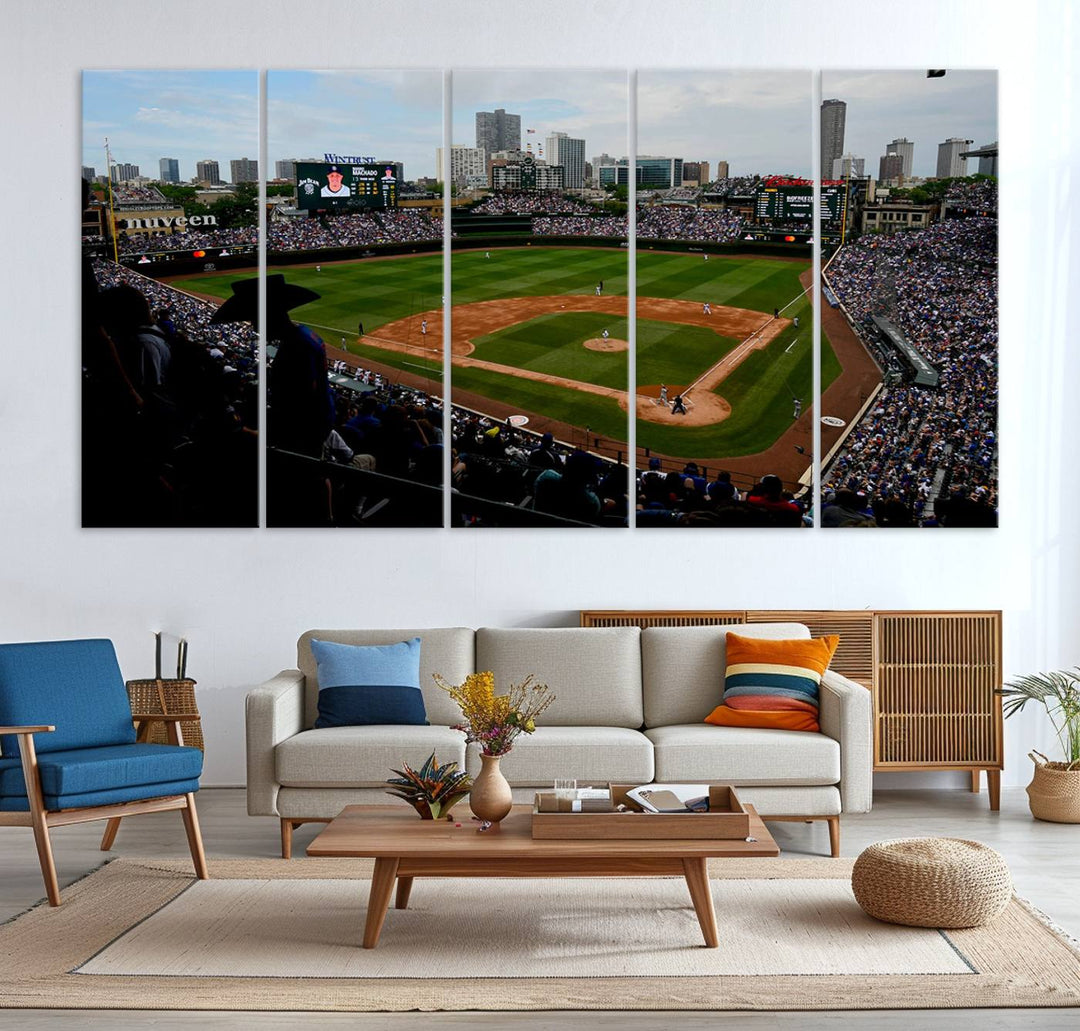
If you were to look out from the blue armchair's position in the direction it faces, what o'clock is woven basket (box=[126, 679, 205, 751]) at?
The woven basket is roughly at 8 o'clock from the blue armchair.

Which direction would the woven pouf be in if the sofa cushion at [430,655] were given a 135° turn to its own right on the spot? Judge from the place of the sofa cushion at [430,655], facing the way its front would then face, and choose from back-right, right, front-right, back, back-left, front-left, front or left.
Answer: back

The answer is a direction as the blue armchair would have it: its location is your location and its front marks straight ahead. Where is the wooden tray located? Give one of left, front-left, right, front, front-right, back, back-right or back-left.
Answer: front

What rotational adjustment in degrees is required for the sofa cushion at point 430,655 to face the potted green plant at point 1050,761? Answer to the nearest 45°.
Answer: approximately 90° to its left

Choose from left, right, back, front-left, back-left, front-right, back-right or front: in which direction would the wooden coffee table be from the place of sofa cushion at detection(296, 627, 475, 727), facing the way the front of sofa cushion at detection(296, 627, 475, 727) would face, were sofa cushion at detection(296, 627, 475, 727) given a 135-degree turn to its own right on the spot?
back-left

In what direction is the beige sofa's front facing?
toward the camera

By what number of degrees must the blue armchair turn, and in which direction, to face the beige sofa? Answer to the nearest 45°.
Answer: approximately 45° to its left

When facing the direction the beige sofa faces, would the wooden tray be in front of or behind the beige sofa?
in front

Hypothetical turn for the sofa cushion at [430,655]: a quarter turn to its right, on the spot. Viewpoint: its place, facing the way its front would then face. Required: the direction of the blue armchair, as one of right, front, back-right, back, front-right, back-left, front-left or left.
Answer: front-left

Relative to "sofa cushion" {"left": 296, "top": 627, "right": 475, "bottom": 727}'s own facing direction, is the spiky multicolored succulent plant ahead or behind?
ahead

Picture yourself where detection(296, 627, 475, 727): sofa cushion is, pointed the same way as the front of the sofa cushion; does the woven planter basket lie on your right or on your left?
on your left

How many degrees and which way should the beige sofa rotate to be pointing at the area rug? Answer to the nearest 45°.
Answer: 0° — it already faces it

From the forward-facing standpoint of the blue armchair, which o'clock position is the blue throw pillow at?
The blue throw pillow is roughly at 10 o'clock from the blue armchair.
